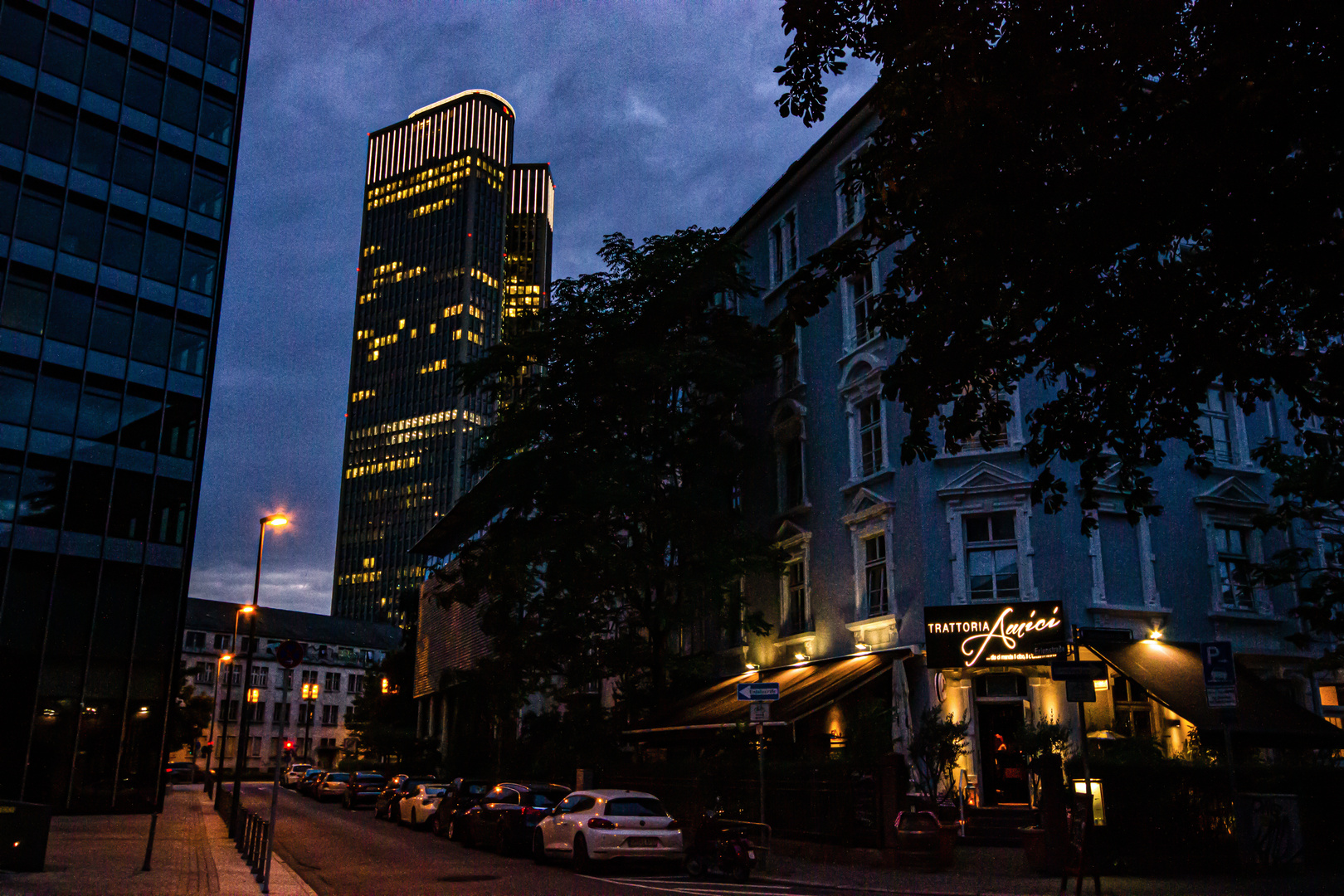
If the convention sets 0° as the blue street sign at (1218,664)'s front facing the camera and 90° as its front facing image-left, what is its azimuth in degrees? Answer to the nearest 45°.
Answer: approximately 0°

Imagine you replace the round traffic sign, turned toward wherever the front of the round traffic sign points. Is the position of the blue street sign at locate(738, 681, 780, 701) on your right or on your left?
on your left

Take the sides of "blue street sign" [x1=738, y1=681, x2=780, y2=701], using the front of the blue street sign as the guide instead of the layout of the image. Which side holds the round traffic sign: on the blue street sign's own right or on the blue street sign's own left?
on the blue street sign's own right

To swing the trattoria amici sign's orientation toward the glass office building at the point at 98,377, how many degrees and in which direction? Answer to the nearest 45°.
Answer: approximately 90° to its right

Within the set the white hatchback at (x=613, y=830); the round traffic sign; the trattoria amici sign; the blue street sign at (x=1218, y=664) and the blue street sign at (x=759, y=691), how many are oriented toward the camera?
4

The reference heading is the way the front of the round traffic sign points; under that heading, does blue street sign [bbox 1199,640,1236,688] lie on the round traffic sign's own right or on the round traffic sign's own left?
on the round traffic sign's own left

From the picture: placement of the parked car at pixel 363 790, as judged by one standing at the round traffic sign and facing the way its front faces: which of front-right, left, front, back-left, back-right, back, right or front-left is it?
back

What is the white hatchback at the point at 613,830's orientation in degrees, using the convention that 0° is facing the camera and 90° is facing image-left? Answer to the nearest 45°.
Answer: approximately 135°

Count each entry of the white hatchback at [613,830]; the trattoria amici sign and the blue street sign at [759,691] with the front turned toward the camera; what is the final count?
2

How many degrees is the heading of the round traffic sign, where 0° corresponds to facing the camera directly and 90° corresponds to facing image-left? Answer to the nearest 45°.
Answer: approximately 0°
